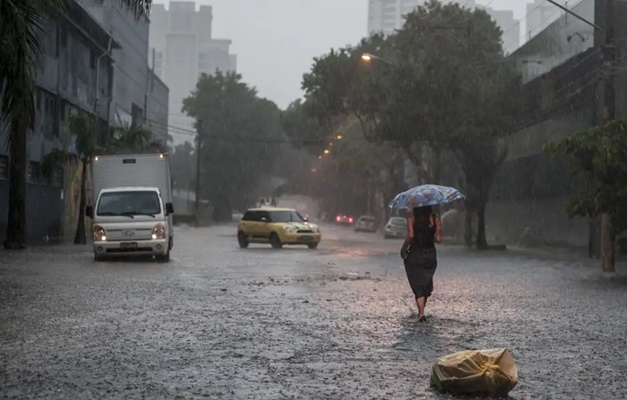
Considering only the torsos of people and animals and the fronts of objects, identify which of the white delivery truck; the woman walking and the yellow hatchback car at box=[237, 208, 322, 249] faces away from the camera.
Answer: the woman walking

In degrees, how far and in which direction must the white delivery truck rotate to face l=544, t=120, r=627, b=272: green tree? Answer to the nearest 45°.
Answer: approximately 45° to its left

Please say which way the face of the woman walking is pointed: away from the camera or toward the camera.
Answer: away from the camera

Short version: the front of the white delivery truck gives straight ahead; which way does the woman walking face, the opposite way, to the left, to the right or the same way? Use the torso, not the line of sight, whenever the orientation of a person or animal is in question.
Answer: the opposite way

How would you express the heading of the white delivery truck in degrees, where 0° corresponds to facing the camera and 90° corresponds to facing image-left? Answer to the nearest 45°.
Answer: approximately 0°

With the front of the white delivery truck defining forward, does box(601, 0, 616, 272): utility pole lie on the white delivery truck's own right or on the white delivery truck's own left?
on the white delivery truck's own left

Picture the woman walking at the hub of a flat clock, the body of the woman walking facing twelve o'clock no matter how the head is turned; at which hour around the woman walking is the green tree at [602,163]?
The green tree is roughly at 1 o'clock from the woman walking.

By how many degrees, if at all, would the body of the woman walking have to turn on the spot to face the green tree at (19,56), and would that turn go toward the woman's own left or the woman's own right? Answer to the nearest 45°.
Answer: approximately 90° to the woman's own left

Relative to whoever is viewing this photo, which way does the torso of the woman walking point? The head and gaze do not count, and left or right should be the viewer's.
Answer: facing away from the viewer
